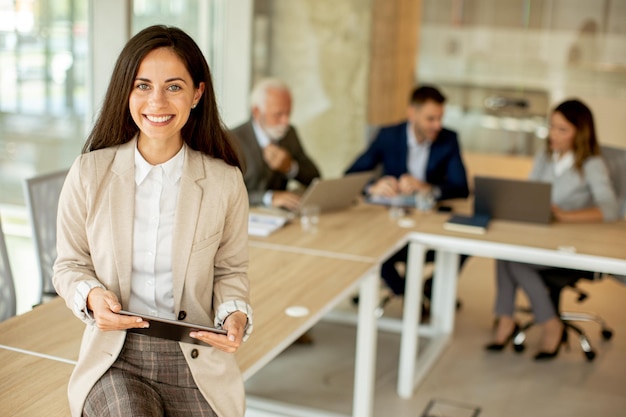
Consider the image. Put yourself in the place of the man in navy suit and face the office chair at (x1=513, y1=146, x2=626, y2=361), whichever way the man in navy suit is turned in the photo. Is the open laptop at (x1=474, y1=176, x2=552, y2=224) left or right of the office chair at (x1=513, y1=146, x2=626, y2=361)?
right

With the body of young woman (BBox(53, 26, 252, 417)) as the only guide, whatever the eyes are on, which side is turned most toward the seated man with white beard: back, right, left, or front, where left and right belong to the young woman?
back

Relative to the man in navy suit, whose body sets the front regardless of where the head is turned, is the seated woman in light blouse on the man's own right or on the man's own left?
on the man's own left

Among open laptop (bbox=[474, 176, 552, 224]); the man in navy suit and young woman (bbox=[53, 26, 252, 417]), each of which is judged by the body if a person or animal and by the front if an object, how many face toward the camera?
2

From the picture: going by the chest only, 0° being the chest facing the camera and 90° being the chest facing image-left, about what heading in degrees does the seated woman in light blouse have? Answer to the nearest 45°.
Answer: approximately 45°

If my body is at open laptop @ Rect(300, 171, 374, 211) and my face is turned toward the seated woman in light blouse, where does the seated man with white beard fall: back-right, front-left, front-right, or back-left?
back-left

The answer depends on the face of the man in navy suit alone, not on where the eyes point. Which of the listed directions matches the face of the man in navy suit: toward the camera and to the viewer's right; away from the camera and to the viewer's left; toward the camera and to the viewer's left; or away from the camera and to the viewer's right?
toward the camera and to the viewer's right

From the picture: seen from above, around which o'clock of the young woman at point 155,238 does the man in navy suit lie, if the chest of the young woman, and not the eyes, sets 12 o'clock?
The man in navy suit is roughly at 7 o'clock from the young woman.

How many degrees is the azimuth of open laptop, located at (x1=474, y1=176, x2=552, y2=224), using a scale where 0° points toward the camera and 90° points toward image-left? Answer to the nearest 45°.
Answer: approximately 225°

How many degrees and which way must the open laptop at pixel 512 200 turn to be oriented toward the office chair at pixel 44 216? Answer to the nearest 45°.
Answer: approximately 180°

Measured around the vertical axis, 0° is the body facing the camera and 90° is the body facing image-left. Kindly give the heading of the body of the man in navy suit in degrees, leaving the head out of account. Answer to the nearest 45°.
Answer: approximately 0°
